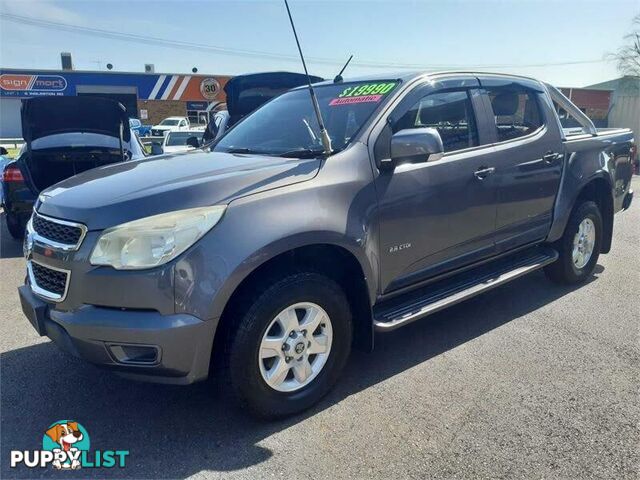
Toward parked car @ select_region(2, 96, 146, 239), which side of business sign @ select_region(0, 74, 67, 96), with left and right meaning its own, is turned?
front

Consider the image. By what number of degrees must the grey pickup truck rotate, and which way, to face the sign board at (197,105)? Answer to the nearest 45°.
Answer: approximately 135° to its right

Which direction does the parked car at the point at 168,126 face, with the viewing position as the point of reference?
facing the viewer and to the left of the viewer

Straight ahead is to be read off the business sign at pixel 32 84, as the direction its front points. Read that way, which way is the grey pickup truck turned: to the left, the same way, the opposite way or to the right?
to the right

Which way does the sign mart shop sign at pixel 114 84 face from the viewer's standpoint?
toward the camera

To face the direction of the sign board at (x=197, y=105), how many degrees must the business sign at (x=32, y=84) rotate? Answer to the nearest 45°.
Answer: approximately 90° to its left

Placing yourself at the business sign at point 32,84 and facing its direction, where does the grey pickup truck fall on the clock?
The grey pickup truck is roughly at 12 o'clock from the business sign.

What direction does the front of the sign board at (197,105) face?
toward the camera

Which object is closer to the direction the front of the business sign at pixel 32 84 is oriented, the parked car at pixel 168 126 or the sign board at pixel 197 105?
the parked car

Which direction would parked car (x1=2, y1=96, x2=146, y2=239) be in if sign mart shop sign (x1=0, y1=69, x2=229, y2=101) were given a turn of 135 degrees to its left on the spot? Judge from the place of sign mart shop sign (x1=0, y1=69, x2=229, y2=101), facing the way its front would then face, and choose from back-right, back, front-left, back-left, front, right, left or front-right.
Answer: back-right

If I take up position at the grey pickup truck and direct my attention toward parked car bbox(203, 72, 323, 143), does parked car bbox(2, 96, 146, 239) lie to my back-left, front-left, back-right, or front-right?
front-left

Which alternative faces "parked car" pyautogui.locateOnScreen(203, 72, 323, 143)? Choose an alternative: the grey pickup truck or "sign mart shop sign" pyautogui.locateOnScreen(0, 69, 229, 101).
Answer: the sign mart shop sign

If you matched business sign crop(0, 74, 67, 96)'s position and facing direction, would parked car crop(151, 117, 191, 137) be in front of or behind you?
in front

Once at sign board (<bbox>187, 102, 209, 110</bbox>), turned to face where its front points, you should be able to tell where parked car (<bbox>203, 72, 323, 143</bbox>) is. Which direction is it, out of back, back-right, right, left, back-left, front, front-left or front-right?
front

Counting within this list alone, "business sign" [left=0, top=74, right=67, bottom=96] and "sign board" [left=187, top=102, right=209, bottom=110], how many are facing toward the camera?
2
